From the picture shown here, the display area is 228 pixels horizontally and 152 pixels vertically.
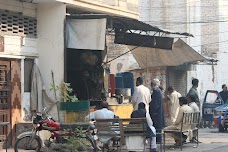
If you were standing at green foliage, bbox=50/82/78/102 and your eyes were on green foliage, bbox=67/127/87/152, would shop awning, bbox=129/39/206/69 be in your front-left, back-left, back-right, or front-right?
back-left

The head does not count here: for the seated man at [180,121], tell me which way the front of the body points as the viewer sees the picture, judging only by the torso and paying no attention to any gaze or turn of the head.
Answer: to the viewer's left

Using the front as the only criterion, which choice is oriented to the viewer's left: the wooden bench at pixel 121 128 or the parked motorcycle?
the parked motorcycle

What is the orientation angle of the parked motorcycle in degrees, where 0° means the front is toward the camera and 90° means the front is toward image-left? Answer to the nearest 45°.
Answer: approximately 90°

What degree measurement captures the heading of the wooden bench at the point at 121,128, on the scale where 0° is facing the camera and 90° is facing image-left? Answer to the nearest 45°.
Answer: approximately 180°

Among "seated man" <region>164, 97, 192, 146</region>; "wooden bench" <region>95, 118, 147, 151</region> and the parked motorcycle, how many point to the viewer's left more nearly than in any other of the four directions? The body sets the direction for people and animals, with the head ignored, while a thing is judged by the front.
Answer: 2

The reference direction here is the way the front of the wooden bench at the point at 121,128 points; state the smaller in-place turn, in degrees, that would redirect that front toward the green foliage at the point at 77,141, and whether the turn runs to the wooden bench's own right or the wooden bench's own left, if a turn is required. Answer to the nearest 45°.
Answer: approximately 90° to the wooden bench's own left

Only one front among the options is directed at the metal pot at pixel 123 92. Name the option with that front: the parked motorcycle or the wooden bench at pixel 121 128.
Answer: the wooden bench

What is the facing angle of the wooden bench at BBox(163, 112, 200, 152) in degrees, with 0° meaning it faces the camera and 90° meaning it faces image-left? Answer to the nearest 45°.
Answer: approximately 135°

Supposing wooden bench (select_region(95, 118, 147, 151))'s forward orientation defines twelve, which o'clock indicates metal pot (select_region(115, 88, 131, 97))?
The metal pot is roughly at 12 o'clock from the wooden bench.

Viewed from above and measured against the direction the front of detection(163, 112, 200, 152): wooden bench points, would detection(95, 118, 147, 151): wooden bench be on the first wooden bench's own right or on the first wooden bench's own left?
on the first wooden bench's own left

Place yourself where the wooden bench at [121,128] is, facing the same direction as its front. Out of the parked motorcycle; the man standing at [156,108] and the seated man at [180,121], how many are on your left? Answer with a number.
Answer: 1
